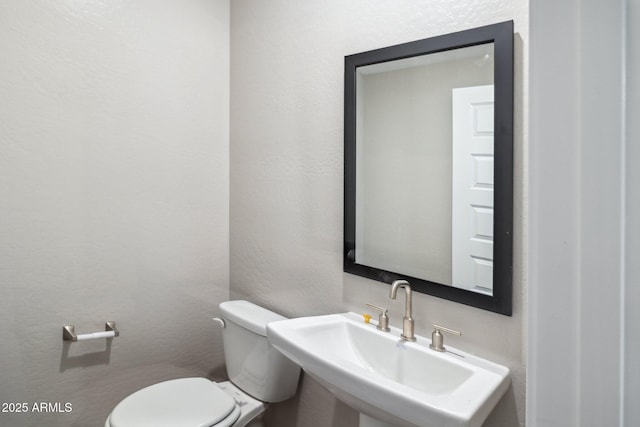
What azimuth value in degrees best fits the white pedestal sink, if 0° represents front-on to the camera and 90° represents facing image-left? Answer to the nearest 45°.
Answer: approximately 45°

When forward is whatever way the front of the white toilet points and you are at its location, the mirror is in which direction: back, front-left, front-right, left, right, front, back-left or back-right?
left

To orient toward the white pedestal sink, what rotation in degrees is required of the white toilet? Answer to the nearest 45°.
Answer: approximately 90° to its left

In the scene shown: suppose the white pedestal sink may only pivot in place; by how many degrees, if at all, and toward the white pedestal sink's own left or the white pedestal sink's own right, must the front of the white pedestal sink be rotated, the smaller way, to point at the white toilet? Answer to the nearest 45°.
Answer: approximately 90° to the white pedestal sink's own right

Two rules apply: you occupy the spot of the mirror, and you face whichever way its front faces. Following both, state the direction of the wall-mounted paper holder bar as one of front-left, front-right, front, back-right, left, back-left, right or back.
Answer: front-right

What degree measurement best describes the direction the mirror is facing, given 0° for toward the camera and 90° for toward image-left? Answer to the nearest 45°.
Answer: approximately 45°
